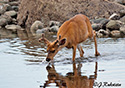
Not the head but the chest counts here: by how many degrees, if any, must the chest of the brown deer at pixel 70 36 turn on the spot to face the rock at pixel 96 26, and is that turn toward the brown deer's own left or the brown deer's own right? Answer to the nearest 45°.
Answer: approximately 135° to the brown deer's own right

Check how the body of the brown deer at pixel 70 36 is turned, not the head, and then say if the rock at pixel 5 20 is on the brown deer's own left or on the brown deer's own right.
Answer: on the brown deer's own right

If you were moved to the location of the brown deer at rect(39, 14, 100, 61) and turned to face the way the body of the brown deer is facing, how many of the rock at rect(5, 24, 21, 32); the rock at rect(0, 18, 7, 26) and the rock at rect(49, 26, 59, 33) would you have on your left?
0

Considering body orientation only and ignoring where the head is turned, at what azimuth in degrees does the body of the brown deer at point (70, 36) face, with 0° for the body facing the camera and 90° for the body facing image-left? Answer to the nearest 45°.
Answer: approximately 45°

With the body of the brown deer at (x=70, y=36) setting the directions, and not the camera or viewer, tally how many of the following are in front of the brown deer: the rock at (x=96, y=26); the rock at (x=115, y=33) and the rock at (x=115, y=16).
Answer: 0

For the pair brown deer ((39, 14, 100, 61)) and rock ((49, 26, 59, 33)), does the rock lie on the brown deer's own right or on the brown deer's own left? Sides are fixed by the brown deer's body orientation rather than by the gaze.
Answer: on the brown deer's own right
